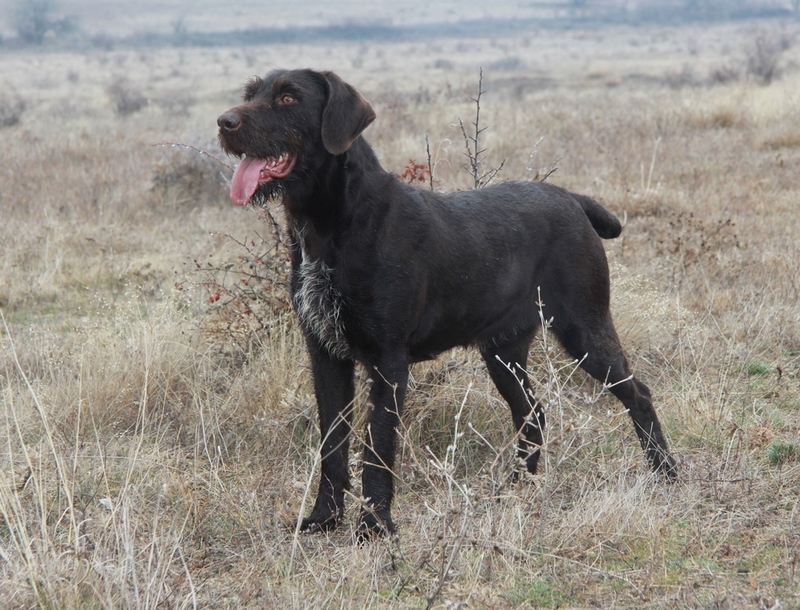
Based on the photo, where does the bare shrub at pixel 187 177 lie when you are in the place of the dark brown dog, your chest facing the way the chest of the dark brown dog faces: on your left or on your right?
on your right

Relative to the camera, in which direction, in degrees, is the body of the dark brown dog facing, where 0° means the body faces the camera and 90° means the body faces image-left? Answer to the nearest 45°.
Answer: approximately 45°

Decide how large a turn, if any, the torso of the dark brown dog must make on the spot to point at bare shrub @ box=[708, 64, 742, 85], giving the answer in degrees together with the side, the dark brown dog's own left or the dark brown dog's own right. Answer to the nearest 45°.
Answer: approximately 135° to the dark brown dog's own right

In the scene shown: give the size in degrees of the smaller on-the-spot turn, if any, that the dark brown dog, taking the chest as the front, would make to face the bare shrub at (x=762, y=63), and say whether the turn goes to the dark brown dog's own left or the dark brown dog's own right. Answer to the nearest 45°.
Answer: approximately 135° to the dark brown dog's own right

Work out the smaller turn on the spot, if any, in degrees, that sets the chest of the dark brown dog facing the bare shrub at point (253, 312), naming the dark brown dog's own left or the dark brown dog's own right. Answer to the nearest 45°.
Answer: approximately 90° to the dark brown dog's own right

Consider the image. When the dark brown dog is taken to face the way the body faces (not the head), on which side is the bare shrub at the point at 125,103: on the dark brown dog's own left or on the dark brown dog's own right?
on the dark brown dog's own right

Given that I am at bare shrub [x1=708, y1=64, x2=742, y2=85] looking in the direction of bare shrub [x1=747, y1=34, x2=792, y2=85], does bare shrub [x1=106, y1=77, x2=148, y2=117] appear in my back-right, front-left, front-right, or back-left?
back-right

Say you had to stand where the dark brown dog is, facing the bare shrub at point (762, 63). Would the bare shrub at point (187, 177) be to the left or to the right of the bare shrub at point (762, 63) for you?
left
